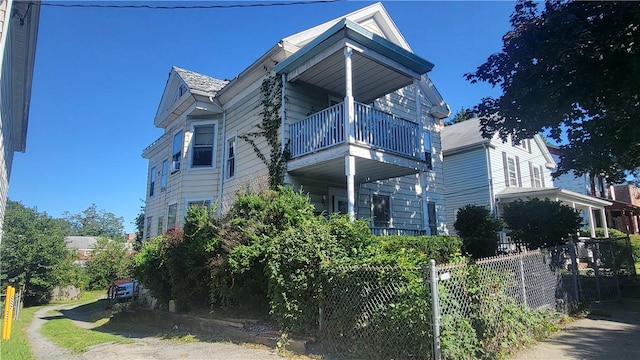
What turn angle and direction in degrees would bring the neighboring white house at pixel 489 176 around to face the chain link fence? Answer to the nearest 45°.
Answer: approximately 45° to its right

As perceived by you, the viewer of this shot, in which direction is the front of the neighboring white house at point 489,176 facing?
facing the viewer and to the right of the viewer

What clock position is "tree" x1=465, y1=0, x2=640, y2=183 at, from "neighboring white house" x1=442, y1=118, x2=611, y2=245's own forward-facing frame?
The tree is roughly at 1 o'clock from the neighboring white house.

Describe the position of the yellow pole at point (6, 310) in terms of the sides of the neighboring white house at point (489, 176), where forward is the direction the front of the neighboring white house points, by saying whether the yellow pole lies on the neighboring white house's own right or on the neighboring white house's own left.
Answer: on the neighboring white house's own right

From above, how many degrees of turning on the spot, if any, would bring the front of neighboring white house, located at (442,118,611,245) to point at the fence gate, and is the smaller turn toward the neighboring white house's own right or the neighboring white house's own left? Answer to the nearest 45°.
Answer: approximately 45° to the neighboring white house's own right

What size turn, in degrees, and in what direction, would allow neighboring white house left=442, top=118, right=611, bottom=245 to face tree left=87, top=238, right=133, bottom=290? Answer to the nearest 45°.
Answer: approximately 135° to its right

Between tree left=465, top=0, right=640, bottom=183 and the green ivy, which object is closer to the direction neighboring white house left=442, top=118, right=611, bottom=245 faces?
the tree

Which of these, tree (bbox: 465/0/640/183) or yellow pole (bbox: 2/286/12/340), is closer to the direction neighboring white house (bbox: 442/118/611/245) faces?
the tree
